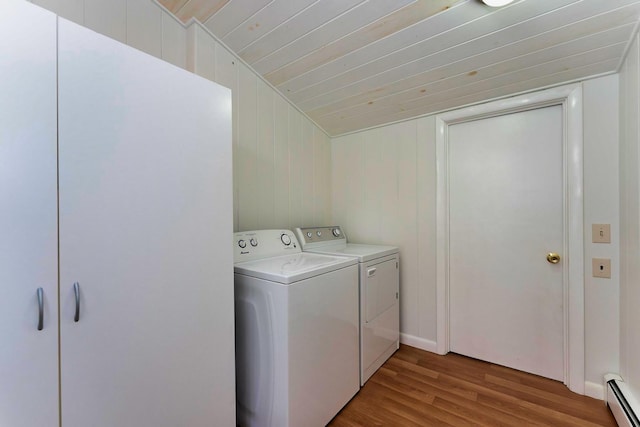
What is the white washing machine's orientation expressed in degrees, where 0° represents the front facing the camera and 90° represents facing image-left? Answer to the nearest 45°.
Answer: approximately 315°

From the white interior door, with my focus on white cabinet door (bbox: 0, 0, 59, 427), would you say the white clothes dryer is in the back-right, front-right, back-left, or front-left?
front-right

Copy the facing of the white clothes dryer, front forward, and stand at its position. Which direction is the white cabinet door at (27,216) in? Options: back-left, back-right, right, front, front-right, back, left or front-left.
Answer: right

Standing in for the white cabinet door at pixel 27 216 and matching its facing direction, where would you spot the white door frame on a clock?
The white door frame is roughly at 10 o'clock from the white cabinet door.

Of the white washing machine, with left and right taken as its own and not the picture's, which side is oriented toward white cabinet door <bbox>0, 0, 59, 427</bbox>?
right

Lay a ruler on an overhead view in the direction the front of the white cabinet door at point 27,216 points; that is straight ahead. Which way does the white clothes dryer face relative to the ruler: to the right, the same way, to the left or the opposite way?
the same way

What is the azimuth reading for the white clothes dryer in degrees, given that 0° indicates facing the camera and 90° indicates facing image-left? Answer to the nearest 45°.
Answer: approximately 315°

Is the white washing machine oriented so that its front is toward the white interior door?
no

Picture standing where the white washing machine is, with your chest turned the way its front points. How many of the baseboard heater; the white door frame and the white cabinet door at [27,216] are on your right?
1

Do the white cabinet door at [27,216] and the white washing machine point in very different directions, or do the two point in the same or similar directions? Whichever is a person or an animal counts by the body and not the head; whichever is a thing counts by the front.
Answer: same or similar directions

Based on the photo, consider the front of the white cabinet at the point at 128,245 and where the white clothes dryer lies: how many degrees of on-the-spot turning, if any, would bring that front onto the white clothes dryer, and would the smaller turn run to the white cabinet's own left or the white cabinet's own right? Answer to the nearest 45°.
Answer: approximately 45° to the white cabinet's own left

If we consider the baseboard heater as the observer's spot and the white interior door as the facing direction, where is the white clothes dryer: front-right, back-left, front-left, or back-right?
front-left

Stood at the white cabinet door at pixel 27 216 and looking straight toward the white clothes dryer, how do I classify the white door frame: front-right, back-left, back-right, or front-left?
front-right

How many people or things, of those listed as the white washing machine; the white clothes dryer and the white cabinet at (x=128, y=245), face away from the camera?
0

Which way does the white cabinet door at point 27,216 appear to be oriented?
toward the camera

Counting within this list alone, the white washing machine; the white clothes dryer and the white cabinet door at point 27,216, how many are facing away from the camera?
0

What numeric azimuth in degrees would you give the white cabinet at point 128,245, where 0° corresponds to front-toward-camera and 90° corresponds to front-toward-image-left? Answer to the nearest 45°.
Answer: approximately 315°
